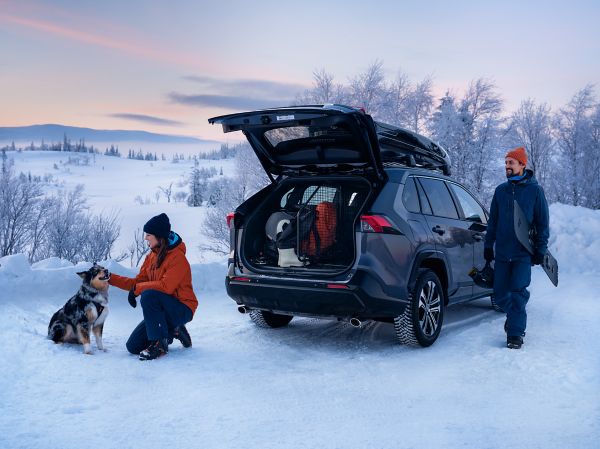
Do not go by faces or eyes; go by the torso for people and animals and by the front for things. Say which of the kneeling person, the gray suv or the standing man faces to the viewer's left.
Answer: the kneeling person

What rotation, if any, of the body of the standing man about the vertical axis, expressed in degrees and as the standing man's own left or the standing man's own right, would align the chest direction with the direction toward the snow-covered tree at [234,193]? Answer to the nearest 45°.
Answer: approximately 135° to the standing man's own right

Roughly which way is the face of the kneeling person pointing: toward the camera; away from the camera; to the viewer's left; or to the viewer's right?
to the viewer's left

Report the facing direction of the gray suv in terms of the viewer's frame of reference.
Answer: facing away from the viewer and to the right of the viewer

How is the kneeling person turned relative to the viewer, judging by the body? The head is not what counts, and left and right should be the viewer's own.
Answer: facing to the left of the viewer

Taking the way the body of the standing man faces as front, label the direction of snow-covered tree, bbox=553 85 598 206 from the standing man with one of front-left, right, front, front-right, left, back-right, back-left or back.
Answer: back
